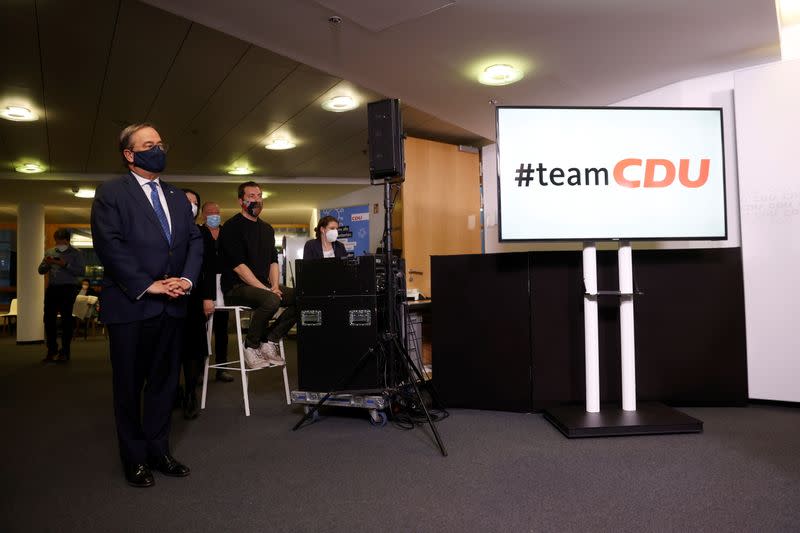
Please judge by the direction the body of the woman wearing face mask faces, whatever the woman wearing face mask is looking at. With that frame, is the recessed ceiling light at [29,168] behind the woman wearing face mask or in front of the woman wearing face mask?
behind

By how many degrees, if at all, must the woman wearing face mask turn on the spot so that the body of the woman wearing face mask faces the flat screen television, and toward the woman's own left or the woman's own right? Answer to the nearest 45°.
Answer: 0° — they already face it

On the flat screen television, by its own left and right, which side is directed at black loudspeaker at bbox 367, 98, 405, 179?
right

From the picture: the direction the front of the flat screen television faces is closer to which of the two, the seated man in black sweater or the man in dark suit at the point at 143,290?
the man in dark suit

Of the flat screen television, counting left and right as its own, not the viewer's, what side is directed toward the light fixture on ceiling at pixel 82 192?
right

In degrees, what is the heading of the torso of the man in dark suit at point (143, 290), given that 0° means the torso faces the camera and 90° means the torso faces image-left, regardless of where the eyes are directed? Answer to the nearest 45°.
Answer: approximately 315°

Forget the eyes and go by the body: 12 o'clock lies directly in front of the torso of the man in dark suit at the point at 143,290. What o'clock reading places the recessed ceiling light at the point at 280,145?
The recessed ceiling light is roughly at 8 o'clock from the man in dark suit.
